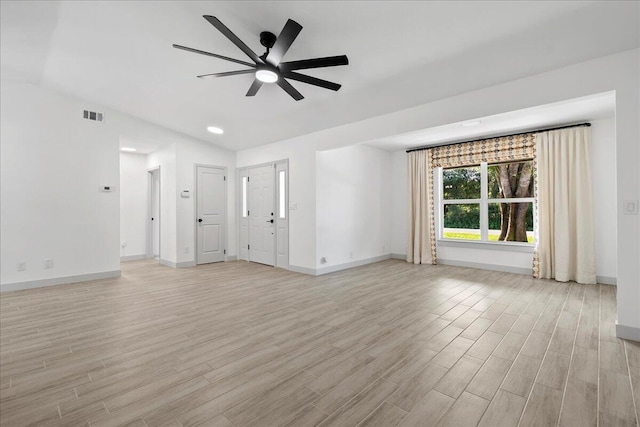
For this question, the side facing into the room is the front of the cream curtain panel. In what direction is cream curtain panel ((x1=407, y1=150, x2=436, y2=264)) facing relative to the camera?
toward the camera

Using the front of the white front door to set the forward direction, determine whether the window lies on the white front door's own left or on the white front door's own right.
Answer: on the white front door's own left

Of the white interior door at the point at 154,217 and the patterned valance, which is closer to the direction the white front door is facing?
the white interior door

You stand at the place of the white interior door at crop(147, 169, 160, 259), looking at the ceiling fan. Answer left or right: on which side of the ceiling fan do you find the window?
left

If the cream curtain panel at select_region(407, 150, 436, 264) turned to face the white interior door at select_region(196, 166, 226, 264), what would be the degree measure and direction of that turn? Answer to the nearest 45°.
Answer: approximately 90° to its right

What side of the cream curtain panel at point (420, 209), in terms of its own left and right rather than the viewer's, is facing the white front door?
right

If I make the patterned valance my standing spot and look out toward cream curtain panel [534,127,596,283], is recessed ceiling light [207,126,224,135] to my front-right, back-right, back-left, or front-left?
back-right

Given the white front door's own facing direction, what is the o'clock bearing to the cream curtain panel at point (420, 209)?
The cream curtain panel is roughly at 8 o'clock from the white front door.

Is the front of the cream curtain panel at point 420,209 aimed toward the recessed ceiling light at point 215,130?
no

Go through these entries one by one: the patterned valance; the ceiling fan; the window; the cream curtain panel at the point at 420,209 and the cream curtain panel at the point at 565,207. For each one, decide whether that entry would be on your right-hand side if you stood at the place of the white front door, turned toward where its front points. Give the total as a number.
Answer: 0

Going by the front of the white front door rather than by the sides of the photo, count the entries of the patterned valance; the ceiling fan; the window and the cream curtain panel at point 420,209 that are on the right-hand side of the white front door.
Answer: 0

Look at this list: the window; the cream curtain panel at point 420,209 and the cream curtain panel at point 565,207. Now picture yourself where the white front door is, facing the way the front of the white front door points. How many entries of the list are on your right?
0

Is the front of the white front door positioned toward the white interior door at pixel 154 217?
no

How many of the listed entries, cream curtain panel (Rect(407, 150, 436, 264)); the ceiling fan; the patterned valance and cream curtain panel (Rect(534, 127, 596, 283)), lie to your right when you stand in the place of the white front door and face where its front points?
0

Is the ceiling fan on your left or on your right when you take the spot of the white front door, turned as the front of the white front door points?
on your left

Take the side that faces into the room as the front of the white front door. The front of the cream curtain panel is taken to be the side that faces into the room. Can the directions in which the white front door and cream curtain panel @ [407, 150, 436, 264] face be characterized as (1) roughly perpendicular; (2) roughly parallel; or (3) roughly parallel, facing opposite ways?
roughly parallel

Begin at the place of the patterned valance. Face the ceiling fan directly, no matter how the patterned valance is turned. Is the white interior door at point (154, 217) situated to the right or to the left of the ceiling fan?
right

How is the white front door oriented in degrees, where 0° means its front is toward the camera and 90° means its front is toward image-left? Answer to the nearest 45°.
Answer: approximately 45°

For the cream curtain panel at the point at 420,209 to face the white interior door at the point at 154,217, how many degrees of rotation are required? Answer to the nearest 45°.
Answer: approximately 90° to its right

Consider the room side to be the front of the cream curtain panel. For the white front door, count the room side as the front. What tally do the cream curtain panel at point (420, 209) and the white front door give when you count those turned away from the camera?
0

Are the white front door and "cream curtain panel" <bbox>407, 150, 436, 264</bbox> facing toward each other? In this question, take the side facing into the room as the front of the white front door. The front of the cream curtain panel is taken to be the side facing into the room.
no

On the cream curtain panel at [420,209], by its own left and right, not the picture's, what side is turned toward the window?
left
